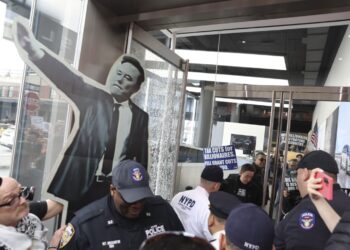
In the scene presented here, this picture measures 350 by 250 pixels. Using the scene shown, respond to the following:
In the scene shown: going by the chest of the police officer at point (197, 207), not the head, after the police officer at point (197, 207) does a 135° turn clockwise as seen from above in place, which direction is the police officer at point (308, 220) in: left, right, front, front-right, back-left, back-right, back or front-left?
front-left

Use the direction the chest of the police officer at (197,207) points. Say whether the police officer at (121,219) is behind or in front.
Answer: behind

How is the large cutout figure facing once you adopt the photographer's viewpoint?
facing the viewer

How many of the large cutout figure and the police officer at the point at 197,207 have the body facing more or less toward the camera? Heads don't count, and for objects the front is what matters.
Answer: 1

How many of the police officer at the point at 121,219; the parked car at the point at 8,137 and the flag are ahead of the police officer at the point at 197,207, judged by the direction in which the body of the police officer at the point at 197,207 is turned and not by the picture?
1

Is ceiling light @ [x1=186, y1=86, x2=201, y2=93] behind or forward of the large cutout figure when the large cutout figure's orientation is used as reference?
behind

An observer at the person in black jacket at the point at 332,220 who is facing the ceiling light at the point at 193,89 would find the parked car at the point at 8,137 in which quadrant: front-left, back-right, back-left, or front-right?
front-left

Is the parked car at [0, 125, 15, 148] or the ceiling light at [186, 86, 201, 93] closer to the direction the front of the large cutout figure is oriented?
the parked car

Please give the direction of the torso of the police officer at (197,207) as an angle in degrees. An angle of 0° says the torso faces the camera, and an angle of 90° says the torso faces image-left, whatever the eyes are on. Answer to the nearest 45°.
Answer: approximately 225°

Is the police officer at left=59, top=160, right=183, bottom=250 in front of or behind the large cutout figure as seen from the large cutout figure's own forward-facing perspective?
in front
